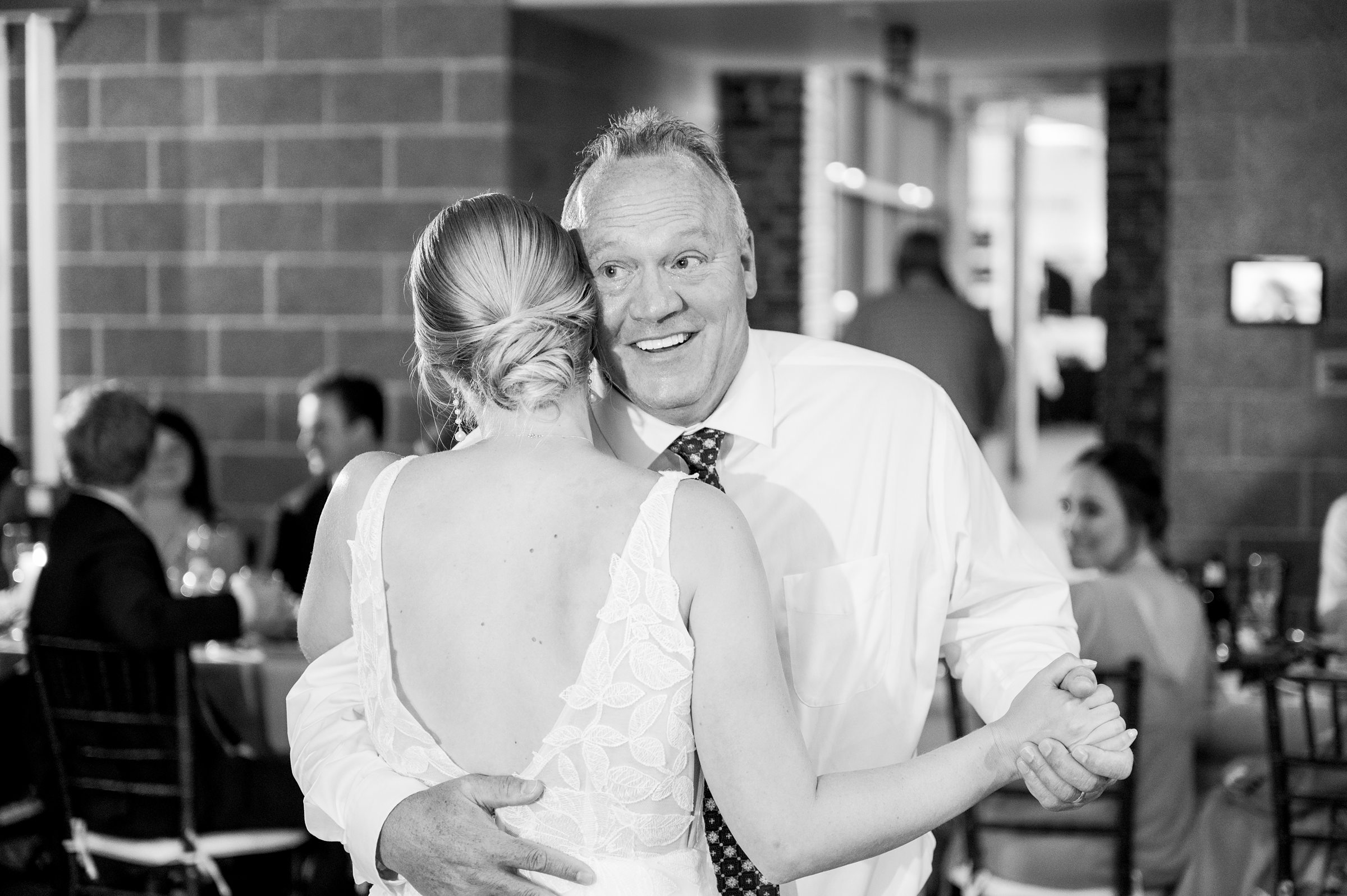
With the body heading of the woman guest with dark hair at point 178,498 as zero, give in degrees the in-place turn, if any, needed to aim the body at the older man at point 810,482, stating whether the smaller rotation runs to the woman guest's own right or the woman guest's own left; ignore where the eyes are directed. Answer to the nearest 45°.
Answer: approximately 45° to the woman guest's own left

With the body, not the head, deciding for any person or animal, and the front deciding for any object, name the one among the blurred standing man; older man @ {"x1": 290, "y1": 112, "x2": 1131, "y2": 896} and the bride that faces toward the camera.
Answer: the older man

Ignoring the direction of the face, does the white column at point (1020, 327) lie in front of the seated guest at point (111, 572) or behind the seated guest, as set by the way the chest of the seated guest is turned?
in front

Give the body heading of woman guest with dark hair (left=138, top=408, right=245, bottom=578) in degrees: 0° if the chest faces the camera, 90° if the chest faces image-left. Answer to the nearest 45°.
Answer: approximately 45°

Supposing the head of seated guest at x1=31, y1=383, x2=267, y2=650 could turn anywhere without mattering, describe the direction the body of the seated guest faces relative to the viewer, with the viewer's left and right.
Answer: facing away from the viewer and to the right of the viewer

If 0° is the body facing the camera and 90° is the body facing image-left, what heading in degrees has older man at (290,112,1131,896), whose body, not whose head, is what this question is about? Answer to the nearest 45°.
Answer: approximately 0°

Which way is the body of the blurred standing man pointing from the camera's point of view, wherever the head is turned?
away from the camera

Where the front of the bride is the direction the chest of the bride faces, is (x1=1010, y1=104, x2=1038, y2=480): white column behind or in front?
in front

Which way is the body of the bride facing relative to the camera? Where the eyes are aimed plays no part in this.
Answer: away from the camera

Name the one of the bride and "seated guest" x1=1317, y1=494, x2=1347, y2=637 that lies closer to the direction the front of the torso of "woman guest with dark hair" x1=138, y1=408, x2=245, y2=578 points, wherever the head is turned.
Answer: the bride
